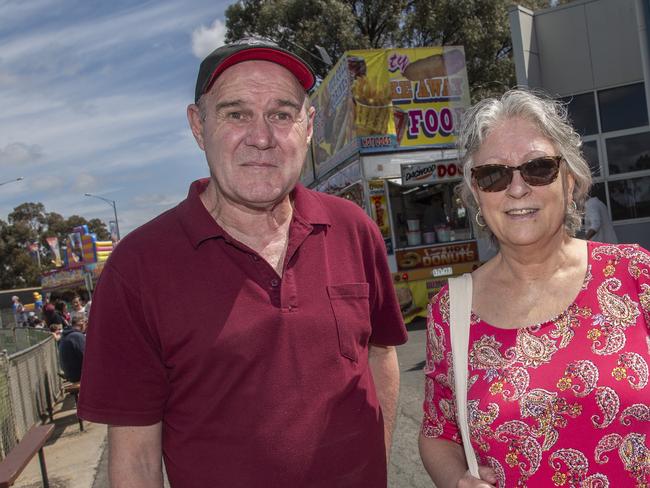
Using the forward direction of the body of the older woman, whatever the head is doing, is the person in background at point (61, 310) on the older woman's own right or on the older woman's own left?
on the older woman's own right

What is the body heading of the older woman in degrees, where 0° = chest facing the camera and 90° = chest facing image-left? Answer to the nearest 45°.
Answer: approximately 0°

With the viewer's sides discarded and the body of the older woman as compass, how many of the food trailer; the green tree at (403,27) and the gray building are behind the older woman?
3

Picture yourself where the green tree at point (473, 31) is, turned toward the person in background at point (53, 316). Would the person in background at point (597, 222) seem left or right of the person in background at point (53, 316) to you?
left

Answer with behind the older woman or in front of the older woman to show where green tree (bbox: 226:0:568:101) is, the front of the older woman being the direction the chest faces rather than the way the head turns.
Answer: behind

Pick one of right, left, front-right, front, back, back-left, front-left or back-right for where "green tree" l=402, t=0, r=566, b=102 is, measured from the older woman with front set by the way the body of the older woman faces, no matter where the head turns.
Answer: back

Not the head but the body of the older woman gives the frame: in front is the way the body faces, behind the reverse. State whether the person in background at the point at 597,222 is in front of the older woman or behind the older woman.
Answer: behind

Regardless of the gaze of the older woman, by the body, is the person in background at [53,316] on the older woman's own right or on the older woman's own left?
on the older woman's own right

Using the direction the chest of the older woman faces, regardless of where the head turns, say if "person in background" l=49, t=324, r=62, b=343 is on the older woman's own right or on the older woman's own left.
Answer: on the older woman's own right
